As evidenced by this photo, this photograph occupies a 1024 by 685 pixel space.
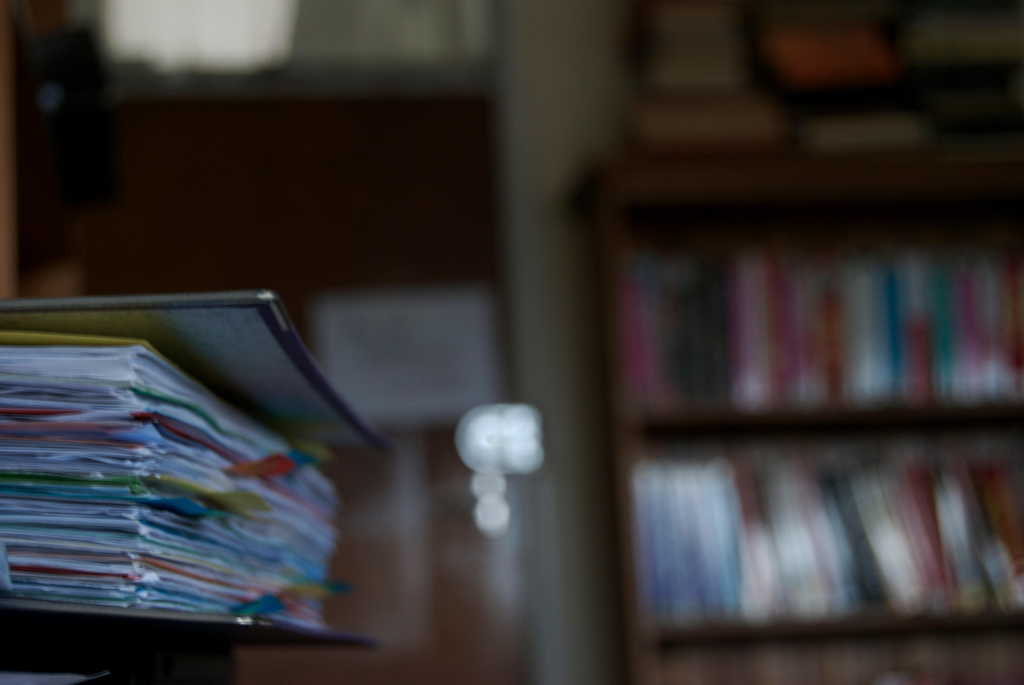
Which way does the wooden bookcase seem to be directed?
toward the camera
